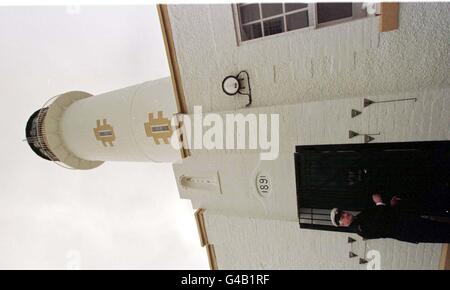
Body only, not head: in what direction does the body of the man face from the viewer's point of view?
toward the camera

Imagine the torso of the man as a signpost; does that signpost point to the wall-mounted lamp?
no

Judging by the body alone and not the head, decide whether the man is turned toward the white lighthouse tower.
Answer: no
